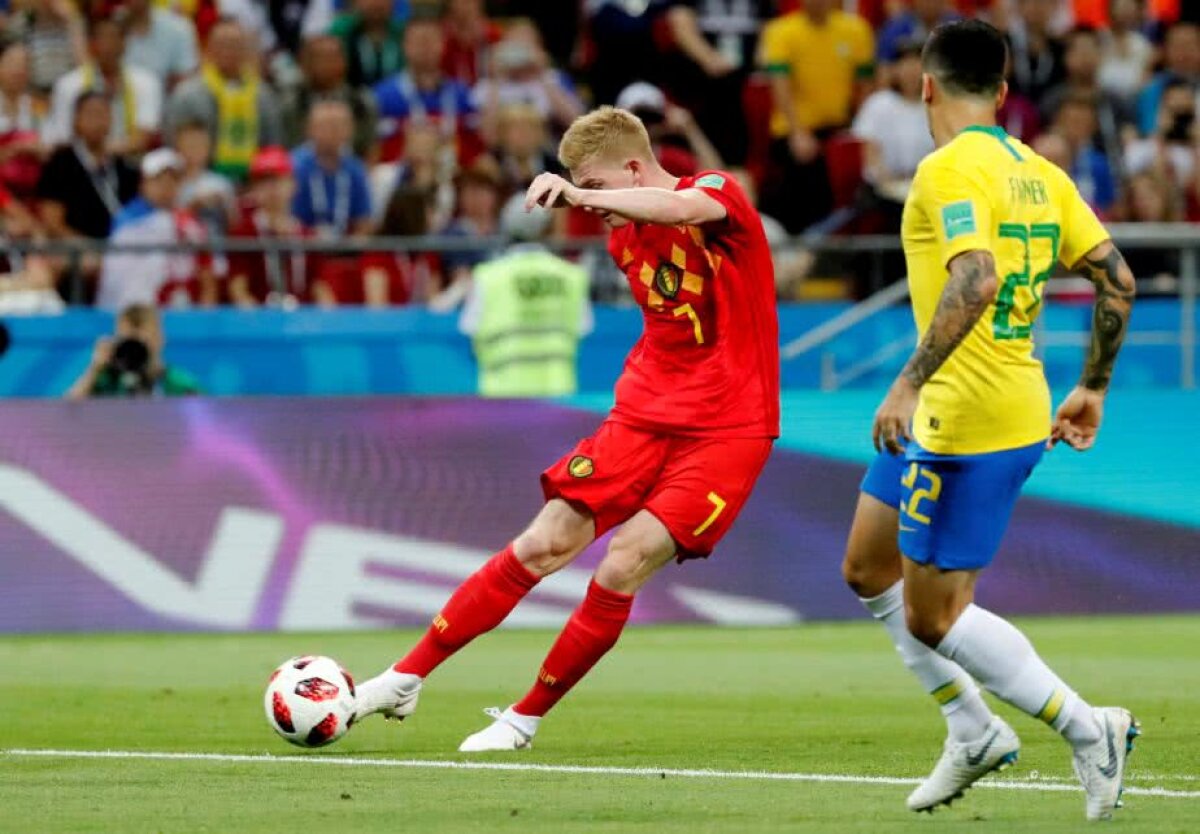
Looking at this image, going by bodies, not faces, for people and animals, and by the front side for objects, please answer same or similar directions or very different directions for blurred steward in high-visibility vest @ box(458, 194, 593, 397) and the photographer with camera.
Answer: very different directions

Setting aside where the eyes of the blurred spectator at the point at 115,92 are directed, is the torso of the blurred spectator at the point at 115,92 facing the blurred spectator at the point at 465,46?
no

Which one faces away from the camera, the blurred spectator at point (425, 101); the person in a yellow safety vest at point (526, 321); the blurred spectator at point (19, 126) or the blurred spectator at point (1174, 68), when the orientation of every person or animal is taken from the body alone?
the person in a yellow safety vest at point (526, 321)

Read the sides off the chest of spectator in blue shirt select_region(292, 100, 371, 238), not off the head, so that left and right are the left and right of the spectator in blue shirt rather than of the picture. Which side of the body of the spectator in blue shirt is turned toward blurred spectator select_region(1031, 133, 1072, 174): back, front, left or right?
left

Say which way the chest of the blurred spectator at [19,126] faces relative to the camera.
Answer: toward the camera

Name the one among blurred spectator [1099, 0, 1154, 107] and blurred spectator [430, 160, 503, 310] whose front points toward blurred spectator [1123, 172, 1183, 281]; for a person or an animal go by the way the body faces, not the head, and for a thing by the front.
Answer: blurred spectator [1099, 0, 1154, 107]

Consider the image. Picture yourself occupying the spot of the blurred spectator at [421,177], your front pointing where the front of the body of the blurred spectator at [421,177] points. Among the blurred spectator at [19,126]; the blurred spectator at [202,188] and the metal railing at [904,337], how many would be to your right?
2

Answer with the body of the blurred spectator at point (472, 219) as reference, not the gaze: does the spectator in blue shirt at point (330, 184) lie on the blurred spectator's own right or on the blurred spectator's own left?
on the blurred spectator's own right

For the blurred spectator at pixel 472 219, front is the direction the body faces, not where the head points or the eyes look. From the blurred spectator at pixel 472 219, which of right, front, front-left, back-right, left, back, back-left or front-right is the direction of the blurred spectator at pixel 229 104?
back-right

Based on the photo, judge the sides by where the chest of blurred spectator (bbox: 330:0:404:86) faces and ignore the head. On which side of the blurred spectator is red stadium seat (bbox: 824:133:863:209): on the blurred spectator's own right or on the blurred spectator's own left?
on the blurred spectator's own left

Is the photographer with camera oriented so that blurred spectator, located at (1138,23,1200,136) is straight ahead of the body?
no

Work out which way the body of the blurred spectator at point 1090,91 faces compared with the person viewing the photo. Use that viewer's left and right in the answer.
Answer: facing the viewer

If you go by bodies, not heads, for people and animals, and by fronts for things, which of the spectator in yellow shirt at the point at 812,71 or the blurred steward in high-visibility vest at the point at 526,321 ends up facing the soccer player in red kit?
the spectator in yellow shirt

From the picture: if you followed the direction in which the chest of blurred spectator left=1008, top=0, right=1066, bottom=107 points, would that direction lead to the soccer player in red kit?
yes

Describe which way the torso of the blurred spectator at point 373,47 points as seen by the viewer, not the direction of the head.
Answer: toward the camera

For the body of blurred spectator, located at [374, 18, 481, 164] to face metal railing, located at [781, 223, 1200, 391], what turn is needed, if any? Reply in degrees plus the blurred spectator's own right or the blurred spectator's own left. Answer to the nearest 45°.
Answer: approximately 45° to the blurred spectator's own left

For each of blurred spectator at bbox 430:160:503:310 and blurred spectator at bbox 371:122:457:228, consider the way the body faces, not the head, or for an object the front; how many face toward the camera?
2

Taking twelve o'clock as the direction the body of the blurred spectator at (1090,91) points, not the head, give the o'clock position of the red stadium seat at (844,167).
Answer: The red stadium seat is roughly at 2 o'clock from the blurred spectator.

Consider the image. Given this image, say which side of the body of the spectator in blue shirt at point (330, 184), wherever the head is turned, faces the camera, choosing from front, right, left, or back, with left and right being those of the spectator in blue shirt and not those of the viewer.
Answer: front

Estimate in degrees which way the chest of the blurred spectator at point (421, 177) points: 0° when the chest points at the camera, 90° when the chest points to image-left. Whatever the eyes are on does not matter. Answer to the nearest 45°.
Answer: approximately 0°
